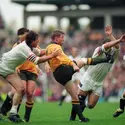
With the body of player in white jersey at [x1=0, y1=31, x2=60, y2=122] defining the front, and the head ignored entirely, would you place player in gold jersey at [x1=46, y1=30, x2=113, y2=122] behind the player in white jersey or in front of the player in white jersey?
in front

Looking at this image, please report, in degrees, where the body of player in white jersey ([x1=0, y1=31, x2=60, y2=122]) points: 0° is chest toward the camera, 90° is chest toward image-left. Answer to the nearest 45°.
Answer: approximately 270°

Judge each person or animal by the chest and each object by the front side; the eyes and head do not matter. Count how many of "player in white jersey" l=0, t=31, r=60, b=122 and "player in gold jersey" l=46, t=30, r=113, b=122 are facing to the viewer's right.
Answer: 2

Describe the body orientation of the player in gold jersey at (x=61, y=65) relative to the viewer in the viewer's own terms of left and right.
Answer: facing to the right of the viewer

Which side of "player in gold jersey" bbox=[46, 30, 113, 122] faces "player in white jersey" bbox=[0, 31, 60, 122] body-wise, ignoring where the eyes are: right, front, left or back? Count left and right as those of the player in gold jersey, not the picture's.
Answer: back
